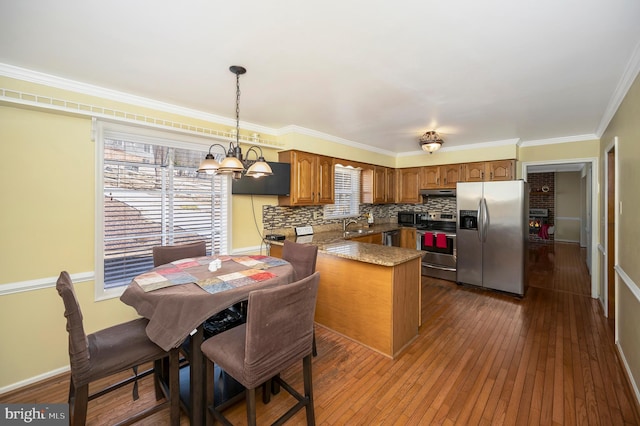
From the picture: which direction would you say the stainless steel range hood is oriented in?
toward the camera

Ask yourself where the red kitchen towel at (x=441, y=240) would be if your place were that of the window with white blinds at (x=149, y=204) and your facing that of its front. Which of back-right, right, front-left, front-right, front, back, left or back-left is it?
front-left

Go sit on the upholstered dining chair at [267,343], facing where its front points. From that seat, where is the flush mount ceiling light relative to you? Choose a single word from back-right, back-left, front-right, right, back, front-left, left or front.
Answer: right

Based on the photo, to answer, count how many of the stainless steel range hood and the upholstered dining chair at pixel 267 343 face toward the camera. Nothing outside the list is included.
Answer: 1

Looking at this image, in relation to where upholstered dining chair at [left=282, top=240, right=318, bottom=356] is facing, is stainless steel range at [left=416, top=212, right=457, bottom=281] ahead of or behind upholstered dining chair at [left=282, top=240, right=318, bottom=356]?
behind

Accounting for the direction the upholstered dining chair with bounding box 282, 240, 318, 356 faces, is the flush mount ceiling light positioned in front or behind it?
behind

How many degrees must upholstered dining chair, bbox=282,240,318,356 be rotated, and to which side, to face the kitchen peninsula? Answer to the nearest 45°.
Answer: approximately 135° to its left

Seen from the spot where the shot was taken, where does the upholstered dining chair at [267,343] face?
facing away from the viewer and to the left of the viewer

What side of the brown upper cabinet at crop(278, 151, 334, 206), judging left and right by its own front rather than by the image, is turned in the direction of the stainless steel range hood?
left

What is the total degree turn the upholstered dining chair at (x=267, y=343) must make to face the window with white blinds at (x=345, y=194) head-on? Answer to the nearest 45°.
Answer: approximately 90° to its right

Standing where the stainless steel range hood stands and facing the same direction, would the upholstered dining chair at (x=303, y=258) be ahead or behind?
ahead

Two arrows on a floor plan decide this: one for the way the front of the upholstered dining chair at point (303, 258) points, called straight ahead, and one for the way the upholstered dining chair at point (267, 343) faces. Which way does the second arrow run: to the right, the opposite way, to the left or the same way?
to the right

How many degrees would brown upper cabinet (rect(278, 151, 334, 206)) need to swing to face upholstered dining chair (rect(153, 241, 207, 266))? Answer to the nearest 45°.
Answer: approximately 90° to its right

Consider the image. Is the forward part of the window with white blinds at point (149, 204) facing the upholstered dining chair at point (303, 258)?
yes

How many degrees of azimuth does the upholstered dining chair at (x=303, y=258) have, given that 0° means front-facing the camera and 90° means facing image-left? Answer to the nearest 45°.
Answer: approximately 45°

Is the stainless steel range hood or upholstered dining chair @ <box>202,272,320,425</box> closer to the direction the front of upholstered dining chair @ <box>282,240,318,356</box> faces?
the upholstered dining chair

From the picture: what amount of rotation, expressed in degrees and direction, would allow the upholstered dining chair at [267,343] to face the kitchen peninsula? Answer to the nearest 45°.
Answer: approximately 90° to its right

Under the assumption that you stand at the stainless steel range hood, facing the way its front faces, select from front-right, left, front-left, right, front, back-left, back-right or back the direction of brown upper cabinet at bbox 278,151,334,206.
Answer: front-right

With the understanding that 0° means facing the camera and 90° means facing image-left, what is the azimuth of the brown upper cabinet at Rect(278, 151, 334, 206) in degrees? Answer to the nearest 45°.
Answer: approximately 315°
